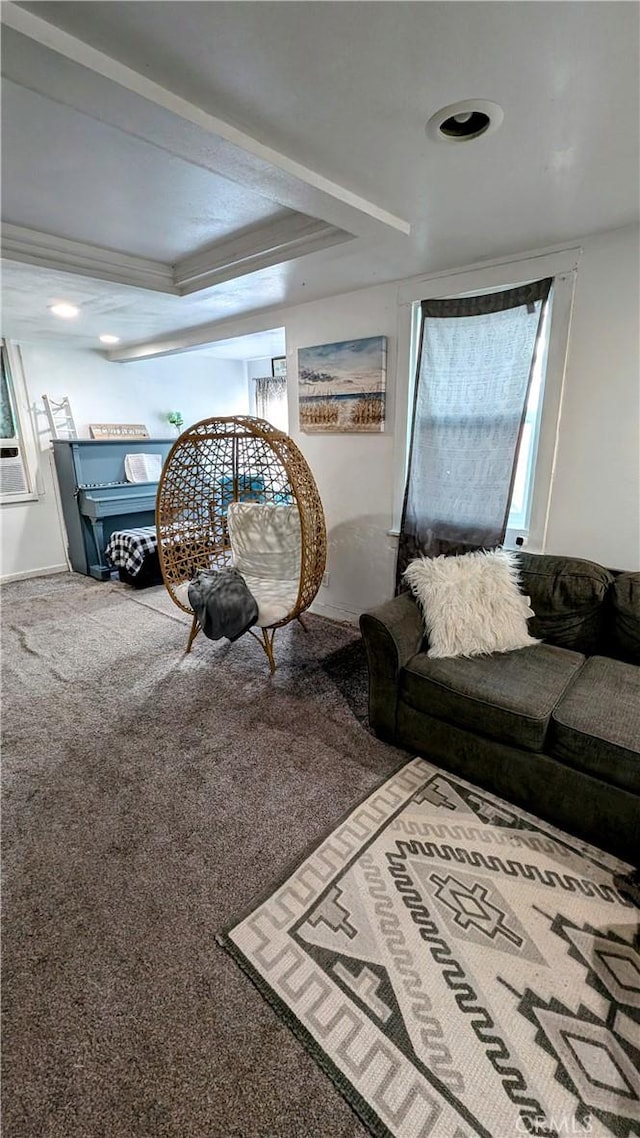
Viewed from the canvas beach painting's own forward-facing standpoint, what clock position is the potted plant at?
The potted plant is roughly at 3 o'clock from the canvas beach painting.

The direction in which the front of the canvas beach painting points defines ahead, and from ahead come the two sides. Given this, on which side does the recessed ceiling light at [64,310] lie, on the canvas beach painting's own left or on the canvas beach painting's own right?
on the canvas beach painting's own right

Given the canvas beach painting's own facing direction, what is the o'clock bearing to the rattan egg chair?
The rattan egg chair is roughly at 1 o'clock from the canvas beach painting.

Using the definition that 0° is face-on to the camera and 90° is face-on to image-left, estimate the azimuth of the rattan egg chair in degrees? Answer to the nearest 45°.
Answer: approximately 45°
